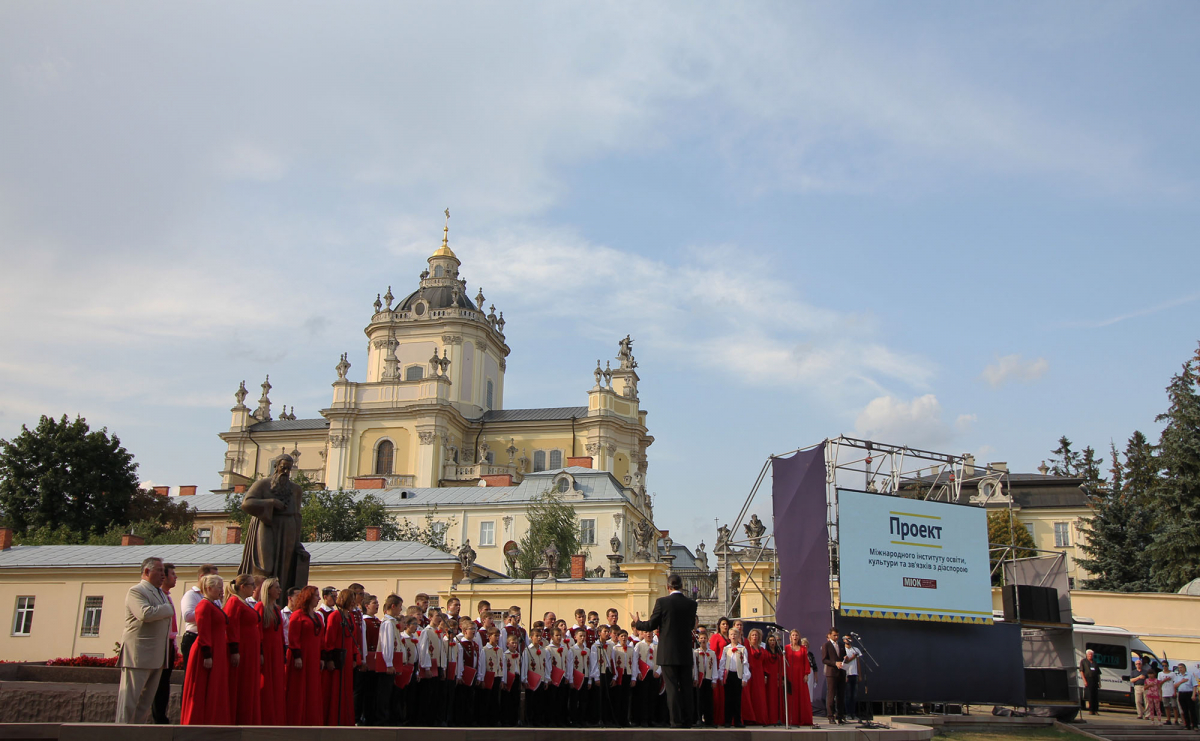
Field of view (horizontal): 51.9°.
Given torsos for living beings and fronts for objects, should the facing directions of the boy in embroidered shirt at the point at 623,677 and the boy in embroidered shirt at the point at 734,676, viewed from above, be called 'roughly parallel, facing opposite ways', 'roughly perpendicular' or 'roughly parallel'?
roughly parallel

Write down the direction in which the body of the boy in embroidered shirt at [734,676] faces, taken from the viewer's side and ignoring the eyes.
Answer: toward the camera

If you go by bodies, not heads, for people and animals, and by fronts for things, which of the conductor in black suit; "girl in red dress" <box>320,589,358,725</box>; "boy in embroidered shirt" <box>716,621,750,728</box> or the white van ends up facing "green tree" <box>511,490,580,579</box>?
the conductor in black suit

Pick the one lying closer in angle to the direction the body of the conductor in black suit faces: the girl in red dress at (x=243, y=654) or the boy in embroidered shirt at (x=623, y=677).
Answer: the boy in embroidered shirt

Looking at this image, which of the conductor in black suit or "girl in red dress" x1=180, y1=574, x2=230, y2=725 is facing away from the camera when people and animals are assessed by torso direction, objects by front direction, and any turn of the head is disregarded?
the conductor in black suit

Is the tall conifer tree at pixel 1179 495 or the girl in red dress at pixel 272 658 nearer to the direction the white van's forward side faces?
the tall conifer tree

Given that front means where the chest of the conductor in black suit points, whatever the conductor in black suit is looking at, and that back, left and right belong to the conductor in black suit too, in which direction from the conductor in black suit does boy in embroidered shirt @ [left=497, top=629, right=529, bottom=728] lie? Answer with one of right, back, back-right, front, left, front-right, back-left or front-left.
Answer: front-left

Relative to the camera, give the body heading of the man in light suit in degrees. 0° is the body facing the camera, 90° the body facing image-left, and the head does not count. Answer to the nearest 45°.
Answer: approximately 270°

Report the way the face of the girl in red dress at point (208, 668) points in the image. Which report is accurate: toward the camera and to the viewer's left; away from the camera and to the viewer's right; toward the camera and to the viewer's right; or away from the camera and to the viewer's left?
toward the camera and to the viewer's right

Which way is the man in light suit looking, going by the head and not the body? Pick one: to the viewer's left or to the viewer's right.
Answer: to the viewer's right

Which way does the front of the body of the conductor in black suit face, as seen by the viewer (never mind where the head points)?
away from the camera

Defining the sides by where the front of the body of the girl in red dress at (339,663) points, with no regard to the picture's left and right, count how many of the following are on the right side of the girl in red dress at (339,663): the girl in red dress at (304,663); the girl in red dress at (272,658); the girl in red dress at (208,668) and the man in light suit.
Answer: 4

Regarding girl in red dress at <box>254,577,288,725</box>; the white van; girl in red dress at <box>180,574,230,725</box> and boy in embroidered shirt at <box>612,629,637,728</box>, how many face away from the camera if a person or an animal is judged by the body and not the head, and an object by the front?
0

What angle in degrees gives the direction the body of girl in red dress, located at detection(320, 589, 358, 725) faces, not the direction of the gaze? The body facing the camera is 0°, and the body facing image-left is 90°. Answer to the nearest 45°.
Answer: approximately 315°
